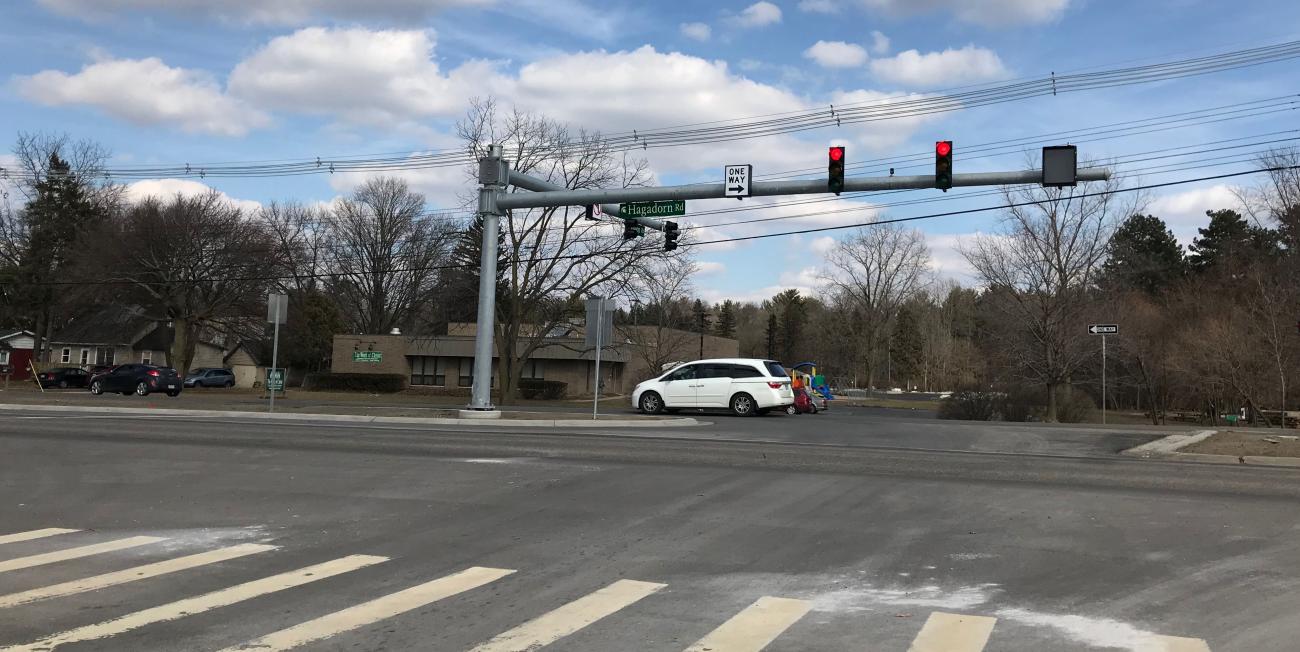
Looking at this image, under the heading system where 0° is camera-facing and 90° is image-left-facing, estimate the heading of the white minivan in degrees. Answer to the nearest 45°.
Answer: approximately 90°

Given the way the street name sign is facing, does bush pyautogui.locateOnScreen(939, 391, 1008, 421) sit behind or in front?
behind

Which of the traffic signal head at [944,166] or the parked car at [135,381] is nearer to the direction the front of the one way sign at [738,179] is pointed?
the traffic signal head

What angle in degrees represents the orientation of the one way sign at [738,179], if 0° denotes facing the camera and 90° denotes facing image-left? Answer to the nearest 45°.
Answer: approximately 0°

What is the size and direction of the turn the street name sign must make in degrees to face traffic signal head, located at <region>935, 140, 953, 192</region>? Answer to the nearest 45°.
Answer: approximately 45° to its left

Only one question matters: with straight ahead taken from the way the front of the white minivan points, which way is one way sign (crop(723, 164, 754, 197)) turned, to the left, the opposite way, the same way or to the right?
to the left

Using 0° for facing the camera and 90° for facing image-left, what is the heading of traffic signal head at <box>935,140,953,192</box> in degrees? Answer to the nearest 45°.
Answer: approximately 0°

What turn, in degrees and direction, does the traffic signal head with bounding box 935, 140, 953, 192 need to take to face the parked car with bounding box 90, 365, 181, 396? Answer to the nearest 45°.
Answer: approximately 135° to its right

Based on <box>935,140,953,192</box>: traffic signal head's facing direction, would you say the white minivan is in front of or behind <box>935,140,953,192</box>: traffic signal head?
behind

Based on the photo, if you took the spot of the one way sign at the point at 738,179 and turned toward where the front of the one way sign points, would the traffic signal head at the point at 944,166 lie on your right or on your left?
on your left
